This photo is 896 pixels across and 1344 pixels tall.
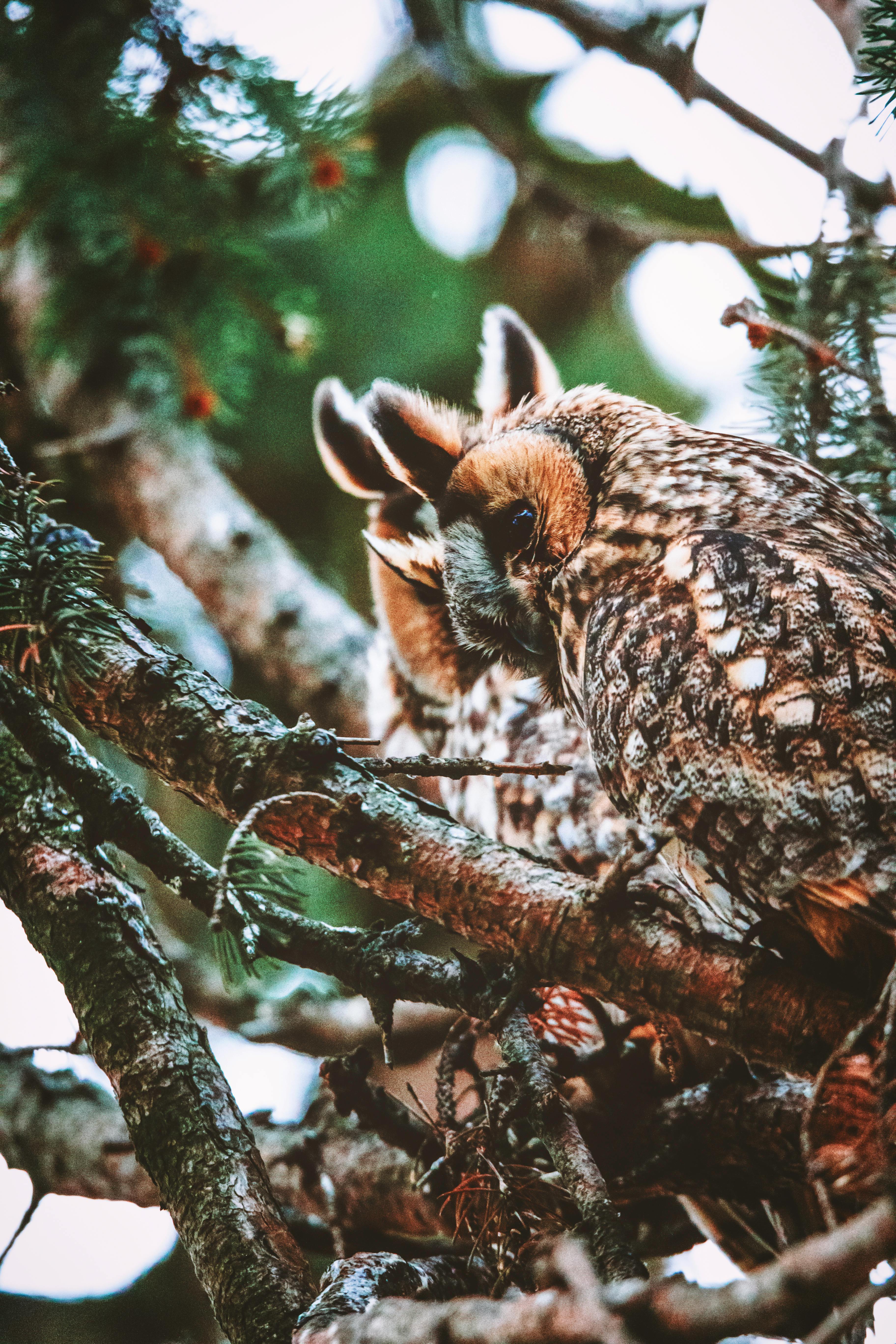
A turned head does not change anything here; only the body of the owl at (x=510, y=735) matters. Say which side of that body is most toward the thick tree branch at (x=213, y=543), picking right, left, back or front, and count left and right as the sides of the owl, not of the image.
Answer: right

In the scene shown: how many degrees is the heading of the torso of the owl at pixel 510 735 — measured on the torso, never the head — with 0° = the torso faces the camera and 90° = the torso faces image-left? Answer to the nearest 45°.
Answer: approximately 45°

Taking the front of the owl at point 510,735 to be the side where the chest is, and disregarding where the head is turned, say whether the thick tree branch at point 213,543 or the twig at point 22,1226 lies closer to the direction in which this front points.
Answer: the twig

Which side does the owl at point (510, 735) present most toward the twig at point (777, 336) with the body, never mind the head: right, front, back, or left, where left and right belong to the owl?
left

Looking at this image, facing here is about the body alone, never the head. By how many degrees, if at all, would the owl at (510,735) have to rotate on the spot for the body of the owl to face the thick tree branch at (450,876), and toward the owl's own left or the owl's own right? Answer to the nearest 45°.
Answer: approximately 45° to the owl's own left
